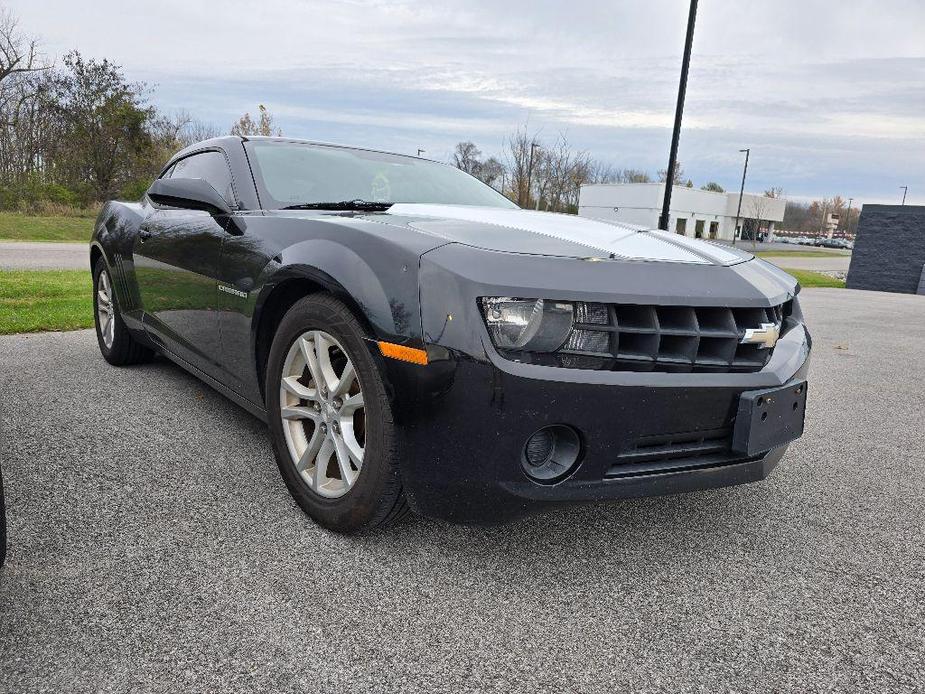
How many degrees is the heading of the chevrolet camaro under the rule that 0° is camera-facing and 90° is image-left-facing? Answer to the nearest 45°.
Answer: approximately 315°

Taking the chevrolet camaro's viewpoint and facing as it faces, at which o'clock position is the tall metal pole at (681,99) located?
The tall metal pole is roughly at 8 o'clock from the chevrolet camaro.
